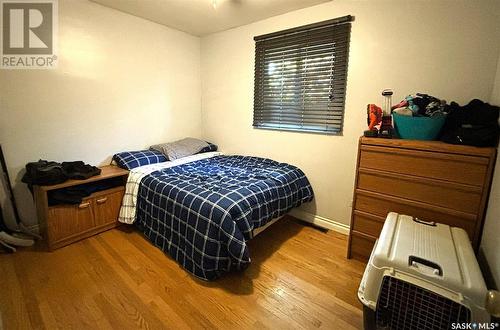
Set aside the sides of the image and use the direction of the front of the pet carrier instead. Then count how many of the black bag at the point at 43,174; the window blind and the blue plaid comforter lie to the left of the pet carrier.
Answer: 0

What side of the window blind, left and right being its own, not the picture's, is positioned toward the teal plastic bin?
left

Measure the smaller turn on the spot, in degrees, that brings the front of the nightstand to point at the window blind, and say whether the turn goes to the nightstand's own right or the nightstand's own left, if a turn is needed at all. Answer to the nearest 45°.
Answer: approximately 45° to the nightstand's own left

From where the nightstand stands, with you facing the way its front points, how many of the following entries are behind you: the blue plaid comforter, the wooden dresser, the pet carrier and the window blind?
0

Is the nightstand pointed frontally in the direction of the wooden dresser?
yes

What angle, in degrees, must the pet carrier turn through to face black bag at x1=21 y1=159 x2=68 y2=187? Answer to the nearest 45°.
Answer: approximately 90° to its right

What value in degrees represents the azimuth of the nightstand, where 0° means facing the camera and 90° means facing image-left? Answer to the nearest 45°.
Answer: approximately 315°

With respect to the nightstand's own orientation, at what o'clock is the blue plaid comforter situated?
The blue plaid comforter is roughly at 10 o'clock from the nightstand.

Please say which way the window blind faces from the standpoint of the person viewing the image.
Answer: facing the viewer and to the left of the viewer

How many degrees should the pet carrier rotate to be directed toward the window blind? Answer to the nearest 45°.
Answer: approximately 135° to its right

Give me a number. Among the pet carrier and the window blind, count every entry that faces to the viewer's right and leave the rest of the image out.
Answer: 0

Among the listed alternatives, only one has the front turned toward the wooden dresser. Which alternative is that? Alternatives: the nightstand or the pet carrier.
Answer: the nightstand

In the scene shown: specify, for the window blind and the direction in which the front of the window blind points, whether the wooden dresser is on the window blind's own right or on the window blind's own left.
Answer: on the window blind's own left

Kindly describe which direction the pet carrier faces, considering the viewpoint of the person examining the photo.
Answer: facing the viewer

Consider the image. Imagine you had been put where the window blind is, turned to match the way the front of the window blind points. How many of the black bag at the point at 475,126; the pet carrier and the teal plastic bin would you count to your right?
0
